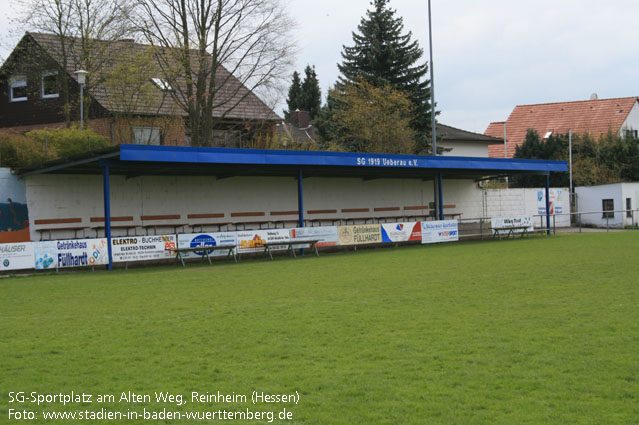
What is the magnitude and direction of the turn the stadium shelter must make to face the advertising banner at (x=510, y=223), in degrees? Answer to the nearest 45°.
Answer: approximately 90° to its left

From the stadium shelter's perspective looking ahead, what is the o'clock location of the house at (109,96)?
The house is roughly at 6 o'clock from the stadium shelter.

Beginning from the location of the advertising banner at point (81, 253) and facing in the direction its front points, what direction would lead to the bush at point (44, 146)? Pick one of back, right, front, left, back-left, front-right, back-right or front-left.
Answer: back-left

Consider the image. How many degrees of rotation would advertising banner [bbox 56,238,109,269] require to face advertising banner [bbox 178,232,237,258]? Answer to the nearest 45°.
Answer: approximately 45° to its left

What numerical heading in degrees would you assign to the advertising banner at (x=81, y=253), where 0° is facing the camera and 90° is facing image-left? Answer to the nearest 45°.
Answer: approximately 315°

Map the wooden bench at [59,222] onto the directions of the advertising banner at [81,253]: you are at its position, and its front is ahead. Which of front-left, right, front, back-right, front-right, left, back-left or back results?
back-left

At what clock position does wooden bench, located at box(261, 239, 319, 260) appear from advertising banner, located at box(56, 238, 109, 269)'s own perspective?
The wooden bench is roughly at 10 o'clock from the advertising banner.

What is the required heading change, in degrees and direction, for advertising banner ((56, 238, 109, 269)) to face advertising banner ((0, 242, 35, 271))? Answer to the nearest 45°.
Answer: approximately 135° to its right

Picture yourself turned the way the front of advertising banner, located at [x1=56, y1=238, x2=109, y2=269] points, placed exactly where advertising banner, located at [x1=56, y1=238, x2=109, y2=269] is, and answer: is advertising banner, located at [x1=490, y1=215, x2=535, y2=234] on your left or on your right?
on your left

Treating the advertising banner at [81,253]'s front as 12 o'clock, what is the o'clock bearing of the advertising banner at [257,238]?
the advertising banner at [257,238] is roughly at 10 o'clock from the advertising banner at [81,253].

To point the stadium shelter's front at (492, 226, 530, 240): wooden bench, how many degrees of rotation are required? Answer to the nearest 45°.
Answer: approximately 90° to its left

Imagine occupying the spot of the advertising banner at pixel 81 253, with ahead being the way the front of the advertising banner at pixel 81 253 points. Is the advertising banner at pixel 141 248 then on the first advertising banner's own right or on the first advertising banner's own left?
on the first advertising banner's own left
